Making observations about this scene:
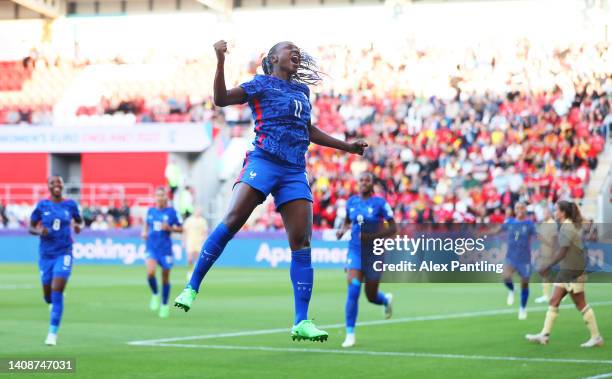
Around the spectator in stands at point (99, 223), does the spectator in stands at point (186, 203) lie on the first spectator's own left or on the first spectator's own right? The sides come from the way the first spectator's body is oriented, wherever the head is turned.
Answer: on the first spectator's own left

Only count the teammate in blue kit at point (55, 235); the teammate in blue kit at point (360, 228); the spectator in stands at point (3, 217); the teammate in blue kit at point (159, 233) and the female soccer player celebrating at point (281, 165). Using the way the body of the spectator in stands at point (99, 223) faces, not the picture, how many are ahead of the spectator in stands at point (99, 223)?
4

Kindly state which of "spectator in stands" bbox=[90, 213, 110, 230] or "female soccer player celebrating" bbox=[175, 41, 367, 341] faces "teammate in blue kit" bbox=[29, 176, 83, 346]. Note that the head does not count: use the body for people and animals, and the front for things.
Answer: the spectator in stands

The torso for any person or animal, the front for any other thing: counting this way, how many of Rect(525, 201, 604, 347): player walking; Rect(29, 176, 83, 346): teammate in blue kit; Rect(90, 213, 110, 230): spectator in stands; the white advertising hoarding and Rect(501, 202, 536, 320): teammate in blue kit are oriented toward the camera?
4

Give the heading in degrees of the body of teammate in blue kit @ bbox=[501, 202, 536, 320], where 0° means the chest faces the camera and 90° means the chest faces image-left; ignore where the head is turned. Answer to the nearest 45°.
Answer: approximately 0°

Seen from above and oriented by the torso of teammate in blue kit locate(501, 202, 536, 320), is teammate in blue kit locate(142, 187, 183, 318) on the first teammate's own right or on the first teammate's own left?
on the first teammate's own right
